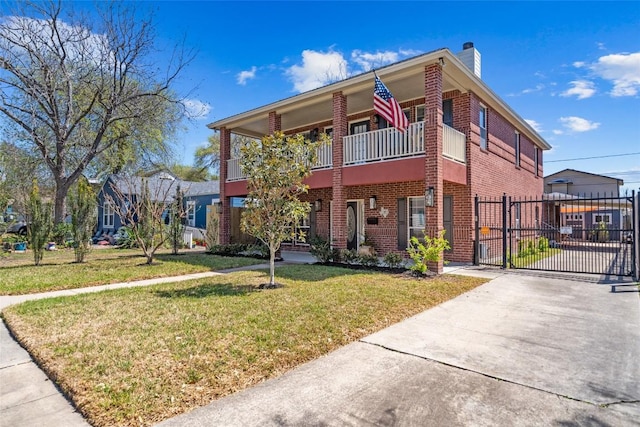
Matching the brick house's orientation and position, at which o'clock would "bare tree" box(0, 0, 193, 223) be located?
The bare tree is roughly at 2 o'clock from the brick house.

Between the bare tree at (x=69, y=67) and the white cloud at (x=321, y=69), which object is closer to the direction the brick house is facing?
the bare tree

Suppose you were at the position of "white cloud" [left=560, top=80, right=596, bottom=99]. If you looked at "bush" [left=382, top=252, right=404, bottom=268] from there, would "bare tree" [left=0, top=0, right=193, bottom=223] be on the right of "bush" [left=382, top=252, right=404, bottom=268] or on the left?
right

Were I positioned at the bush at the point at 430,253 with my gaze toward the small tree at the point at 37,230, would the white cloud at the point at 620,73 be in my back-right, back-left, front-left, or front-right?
back-right

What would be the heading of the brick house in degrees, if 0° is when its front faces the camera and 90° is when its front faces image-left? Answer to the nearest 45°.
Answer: approximately 45°

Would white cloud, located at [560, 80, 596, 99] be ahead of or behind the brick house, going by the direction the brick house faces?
behind

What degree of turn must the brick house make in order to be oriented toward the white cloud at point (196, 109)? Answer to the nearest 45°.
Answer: approximately 90° to its right

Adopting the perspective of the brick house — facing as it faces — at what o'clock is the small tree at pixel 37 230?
The small tree is roughly at 1 o'clock from the brick house.

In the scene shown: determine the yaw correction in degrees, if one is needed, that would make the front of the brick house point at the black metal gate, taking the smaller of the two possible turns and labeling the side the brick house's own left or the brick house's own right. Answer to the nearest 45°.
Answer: approximately 135° to the brick house's own left

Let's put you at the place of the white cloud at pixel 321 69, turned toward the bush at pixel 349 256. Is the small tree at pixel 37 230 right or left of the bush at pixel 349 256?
right

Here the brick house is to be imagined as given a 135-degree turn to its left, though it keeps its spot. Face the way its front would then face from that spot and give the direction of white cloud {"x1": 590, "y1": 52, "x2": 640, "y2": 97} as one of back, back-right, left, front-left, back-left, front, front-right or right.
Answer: front-left

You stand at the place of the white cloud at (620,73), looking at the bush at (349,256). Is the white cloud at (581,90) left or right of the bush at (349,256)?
right

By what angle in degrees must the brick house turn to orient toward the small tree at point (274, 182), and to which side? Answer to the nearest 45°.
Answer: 0° — it already faces it
